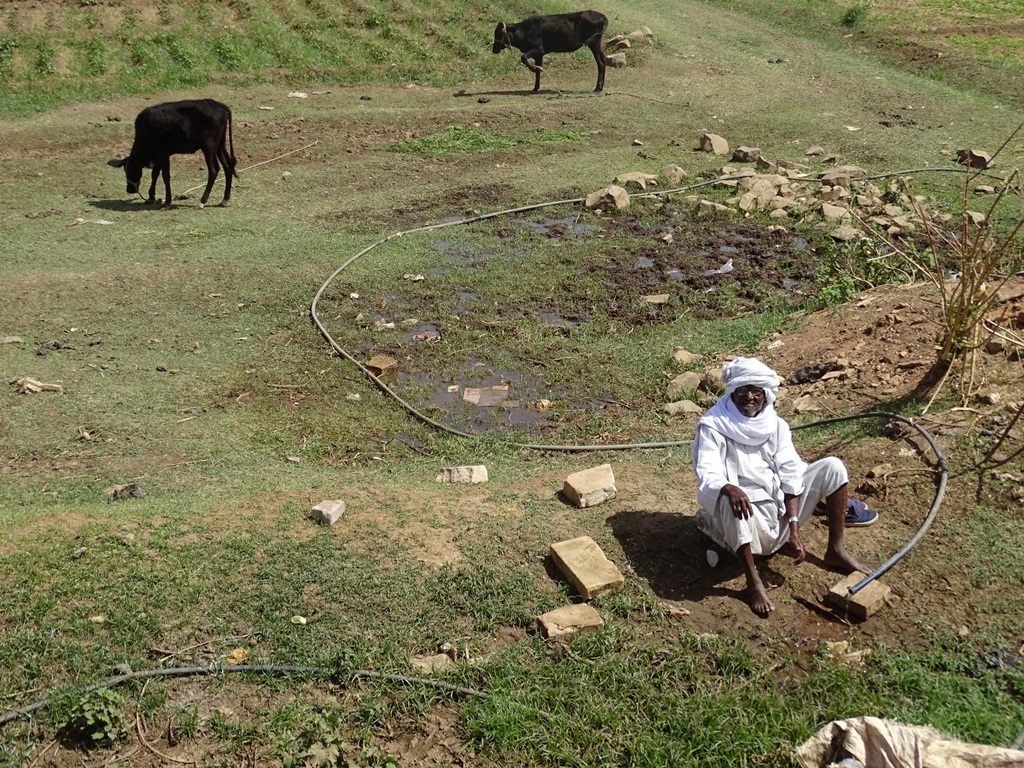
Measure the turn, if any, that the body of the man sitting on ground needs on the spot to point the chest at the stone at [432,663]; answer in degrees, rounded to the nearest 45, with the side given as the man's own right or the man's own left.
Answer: approximately 90° to the man's own right

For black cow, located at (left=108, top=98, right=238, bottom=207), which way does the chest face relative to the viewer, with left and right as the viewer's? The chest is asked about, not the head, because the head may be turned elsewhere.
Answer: facing to the left of the viewer

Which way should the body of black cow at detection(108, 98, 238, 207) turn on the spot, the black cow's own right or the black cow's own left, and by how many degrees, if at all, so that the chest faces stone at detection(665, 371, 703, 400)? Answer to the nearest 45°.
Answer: approximately 135° to the black cow's own left

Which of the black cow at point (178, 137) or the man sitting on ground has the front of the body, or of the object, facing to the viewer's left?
the black cow

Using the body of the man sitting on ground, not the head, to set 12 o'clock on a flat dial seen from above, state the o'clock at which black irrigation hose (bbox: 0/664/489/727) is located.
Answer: The black irrigation hose is roughly at 3 o'clock from the man sitting on ground.

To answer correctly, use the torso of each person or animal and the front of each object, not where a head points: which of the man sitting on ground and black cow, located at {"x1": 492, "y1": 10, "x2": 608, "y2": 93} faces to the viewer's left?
the black cow

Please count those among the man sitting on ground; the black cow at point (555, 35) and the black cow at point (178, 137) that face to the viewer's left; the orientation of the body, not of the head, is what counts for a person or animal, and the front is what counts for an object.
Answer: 2

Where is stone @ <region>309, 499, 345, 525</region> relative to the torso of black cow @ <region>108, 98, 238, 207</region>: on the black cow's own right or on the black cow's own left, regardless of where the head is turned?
on the black cow's own left

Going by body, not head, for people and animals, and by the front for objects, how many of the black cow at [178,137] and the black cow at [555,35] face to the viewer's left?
2

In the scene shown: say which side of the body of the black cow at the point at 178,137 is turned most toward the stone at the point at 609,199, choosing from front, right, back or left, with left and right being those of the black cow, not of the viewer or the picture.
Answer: back

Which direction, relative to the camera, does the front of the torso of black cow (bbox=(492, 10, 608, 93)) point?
to the viewer's left

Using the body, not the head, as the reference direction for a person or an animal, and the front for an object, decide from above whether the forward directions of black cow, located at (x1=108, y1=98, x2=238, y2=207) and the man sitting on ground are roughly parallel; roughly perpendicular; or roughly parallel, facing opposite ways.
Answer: roughly perpendicular

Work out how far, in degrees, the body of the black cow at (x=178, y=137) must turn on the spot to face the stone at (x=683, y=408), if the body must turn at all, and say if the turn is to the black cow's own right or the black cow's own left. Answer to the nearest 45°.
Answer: approximately 135° to the black cow's own left

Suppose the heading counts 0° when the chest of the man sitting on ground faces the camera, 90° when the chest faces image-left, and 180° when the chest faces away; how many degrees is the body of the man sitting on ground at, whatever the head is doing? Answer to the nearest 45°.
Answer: approximately 315°
